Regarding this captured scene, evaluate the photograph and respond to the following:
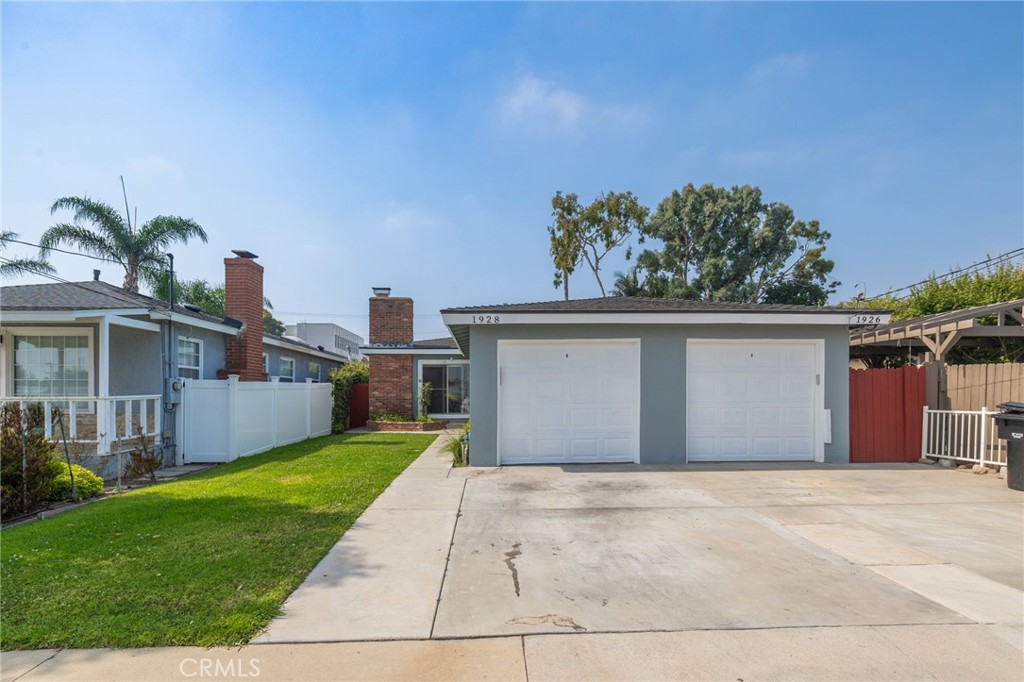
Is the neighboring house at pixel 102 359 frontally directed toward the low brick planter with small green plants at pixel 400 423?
no

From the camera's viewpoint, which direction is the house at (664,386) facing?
toward the camera

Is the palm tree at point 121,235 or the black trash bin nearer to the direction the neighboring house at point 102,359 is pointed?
the black trash bin

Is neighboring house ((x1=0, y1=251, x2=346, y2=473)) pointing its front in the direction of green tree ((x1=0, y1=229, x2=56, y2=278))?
no

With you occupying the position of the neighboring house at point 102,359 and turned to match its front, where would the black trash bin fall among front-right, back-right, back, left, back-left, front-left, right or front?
front-left

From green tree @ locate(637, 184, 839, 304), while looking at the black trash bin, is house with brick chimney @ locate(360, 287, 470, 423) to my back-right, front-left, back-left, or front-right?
front-right

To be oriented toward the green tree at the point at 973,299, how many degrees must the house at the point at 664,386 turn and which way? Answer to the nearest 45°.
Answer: approximately 135° to its left

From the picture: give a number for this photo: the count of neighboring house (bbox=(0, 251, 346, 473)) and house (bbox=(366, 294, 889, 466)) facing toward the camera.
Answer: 2

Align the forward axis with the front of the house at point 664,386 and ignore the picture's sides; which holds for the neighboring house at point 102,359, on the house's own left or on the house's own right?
on the house's own right

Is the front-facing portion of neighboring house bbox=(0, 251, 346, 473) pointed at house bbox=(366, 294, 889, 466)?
no

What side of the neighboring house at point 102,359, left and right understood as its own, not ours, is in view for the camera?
front

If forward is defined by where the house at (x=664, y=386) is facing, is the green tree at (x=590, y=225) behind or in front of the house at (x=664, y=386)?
behind

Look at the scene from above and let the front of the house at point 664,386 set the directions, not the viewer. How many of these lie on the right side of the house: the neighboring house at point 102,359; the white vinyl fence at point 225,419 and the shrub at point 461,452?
3
